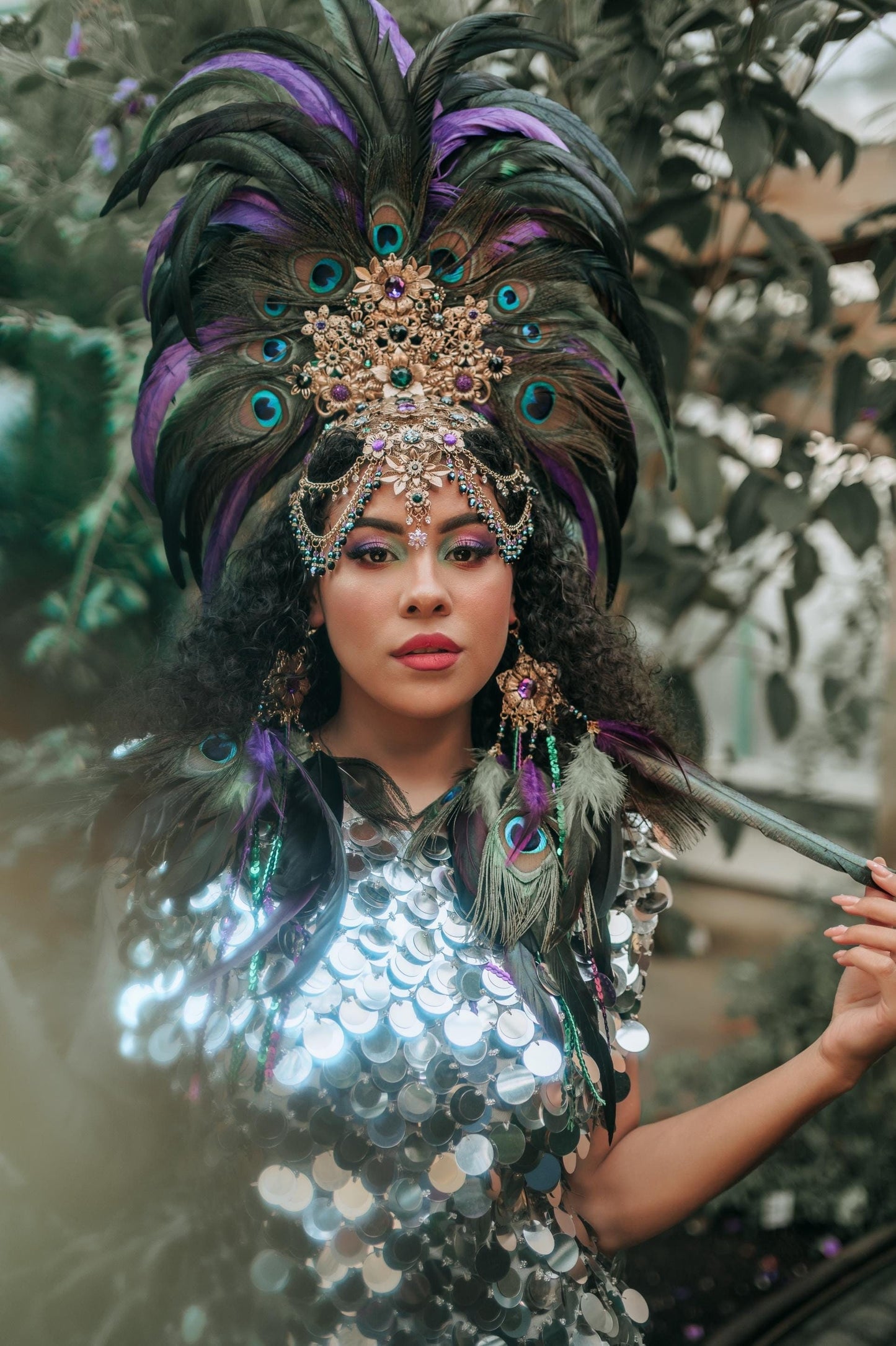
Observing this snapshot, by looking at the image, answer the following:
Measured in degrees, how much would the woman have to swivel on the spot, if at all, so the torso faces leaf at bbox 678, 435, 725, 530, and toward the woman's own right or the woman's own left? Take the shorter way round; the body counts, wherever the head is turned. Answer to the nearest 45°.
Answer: approximately 135° to the woman's own left

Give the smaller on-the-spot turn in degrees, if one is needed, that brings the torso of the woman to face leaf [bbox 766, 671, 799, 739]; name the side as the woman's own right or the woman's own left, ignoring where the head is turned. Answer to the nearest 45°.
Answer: approximately 135° to the woman's own left

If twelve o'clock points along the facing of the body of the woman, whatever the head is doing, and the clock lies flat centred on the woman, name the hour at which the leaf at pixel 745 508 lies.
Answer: The leaf is roughly at 7 o'clock from the woman.

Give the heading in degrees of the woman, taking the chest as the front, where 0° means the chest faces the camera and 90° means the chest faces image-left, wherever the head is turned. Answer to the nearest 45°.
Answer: approximately 0°

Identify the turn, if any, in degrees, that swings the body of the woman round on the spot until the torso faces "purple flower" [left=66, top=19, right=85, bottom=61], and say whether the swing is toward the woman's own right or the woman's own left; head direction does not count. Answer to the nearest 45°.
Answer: approximately 135° to the woman's own right

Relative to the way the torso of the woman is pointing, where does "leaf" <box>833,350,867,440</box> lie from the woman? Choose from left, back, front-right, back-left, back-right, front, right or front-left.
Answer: back-left
